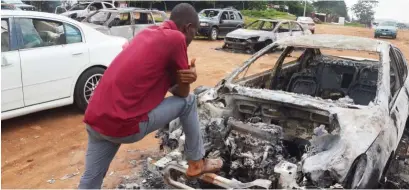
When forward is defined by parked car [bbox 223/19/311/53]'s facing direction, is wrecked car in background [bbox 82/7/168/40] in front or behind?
in front

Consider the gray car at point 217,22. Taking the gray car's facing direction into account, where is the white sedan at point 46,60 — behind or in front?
in front

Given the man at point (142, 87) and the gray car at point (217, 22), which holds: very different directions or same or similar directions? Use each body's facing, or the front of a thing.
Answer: very different directions

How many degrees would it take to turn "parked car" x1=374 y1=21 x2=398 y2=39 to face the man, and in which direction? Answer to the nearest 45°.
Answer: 0° — it already faces them

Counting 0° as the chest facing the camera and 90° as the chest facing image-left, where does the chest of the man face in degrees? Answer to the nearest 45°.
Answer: approximately 225°

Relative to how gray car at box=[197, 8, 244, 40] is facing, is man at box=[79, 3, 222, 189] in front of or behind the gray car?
in front

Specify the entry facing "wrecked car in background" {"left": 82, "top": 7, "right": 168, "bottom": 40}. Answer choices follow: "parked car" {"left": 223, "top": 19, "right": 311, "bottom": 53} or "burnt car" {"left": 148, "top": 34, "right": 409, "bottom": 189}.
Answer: the parked car

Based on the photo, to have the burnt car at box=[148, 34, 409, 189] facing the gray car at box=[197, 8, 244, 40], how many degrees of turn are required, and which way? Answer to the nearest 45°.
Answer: approximately 135° to its right

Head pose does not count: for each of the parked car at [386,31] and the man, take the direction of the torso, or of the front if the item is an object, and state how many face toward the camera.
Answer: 1

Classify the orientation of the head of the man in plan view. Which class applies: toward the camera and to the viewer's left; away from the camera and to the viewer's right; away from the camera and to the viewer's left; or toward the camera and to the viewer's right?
away from the camera and to the viewer's right

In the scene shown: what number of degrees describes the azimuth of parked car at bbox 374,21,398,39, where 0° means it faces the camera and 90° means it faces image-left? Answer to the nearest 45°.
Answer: approximately 0°

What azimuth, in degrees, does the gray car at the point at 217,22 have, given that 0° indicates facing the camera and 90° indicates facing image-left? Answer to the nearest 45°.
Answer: approximately 45°
